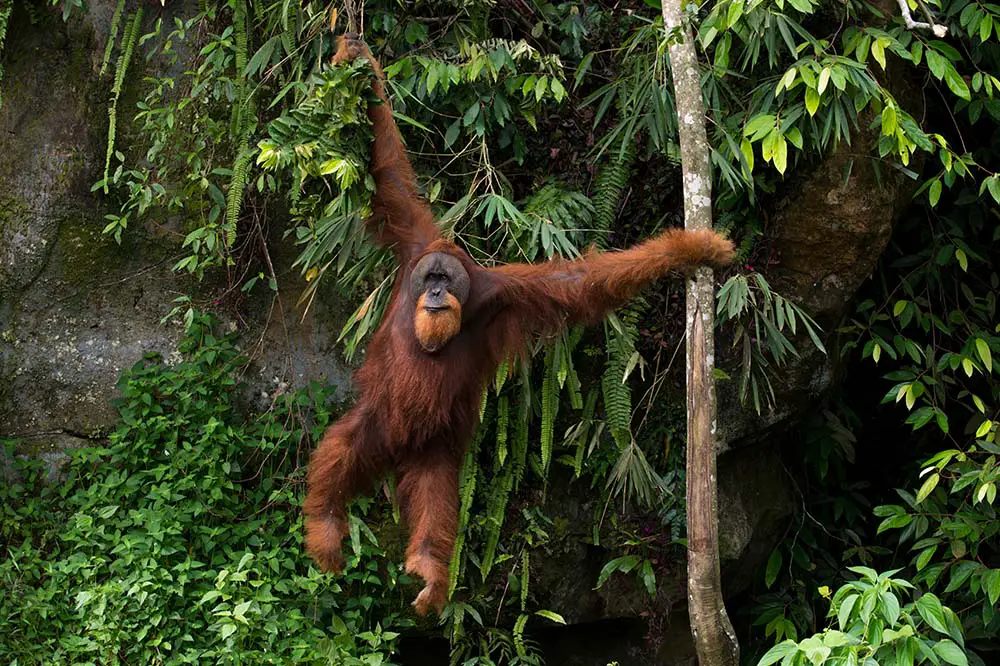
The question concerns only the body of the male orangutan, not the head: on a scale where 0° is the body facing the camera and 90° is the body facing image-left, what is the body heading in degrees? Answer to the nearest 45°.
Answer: approximately 0°

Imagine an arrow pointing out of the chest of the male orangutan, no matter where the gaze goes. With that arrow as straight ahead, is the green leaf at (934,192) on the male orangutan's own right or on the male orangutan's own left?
on the male orangutan's own left

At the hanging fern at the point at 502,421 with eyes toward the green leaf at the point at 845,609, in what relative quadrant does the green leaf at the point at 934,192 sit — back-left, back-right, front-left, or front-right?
front-left

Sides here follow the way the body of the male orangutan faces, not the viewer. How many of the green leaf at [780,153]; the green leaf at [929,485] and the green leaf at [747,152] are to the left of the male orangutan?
3

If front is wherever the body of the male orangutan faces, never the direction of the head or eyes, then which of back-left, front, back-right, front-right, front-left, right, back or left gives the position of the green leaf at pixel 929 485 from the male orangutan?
left

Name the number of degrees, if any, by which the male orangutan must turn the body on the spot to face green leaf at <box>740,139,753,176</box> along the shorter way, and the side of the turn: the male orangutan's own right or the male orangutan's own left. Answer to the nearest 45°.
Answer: approximately 90° to the male orangutan's own left

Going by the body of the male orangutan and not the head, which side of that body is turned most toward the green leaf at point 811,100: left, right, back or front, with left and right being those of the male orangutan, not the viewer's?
left

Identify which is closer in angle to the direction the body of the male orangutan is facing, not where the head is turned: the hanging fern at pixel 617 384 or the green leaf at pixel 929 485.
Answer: the green leaf

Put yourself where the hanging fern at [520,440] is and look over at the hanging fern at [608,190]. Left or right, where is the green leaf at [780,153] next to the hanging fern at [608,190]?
right

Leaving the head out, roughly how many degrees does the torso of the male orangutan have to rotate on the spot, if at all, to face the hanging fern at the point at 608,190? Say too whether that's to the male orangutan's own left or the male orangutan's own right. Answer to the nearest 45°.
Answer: approximately 135° to the male orangutan's own left
